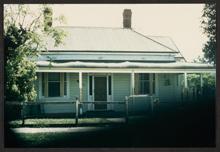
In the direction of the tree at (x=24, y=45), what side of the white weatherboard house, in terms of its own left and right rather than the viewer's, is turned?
right

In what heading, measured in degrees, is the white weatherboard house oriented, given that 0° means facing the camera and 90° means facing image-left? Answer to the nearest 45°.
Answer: approximately 0°
